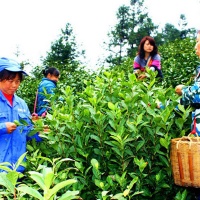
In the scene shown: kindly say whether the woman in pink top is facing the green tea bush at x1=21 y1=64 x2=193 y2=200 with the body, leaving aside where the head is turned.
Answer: yes

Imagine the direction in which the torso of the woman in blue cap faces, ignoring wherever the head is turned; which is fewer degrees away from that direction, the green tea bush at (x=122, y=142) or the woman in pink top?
the green tea bush

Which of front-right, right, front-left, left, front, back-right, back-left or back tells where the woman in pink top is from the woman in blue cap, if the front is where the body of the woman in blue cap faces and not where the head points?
left

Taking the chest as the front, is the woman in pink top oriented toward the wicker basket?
yes

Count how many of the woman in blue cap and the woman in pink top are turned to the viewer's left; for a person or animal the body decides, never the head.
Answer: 0

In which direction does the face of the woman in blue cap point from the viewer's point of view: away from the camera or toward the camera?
toward the camera

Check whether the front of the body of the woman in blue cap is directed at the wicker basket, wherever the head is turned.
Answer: yes

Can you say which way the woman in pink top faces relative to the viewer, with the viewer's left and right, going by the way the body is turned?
facing the viewer

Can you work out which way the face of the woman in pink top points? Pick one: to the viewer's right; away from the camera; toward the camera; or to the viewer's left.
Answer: toward the camera

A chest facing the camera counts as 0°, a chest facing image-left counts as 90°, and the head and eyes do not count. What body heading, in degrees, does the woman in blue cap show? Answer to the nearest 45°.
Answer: approximately 315°

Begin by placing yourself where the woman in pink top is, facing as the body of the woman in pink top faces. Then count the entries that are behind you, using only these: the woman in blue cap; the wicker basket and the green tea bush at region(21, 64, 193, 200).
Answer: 0
